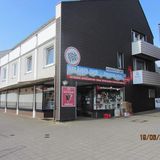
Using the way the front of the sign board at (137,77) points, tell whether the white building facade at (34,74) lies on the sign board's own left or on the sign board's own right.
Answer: on the sign board's own right

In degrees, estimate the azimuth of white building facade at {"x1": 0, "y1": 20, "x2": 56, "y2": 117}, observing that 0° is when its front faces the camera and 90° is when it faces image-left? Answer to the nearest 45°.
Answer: approximately 45°

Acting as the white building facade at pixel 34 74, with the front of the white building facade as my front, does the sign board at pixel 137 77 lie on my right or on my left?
on my left

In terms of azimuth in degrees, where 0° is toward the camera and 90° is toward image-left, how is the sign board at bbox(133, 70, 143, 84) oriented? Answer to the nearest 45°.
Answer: approximately 0°
